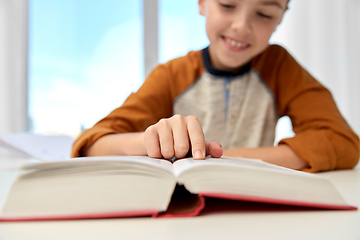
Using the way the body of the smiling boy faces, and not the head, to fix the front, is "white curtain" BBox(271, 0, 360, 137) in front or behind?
behind

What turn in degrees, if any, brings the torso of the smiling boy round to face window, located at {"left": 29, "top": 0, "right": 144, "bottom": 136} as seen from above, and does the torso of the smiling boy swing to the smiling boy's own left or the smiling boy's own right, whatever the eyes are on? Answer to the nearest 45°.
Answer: approximately 135° to the smiling boy's own right

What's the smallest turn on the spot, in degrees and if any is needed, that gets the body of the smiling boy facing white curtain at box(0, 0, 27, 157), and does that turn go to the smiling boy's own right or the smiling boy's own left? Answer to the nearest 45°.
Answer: approximately 135° to the smiling boy's own right

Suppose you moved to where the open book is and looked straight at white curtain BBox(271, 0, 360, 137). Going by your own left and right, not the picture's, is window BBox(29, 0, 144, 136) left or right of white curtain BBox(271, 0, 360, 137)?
left

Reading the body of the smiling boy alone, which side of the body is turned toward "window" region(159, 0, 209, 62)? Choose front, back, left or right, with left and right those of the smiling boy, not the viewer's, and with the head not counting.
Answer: back

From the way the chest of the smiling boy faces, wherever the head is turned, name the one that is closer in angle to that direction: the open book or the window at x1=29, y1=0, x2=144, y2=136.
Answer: the open book

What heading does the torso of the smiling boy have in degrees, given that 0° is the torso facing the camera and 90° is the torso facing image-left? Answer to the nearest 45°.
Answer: approximately 0°
